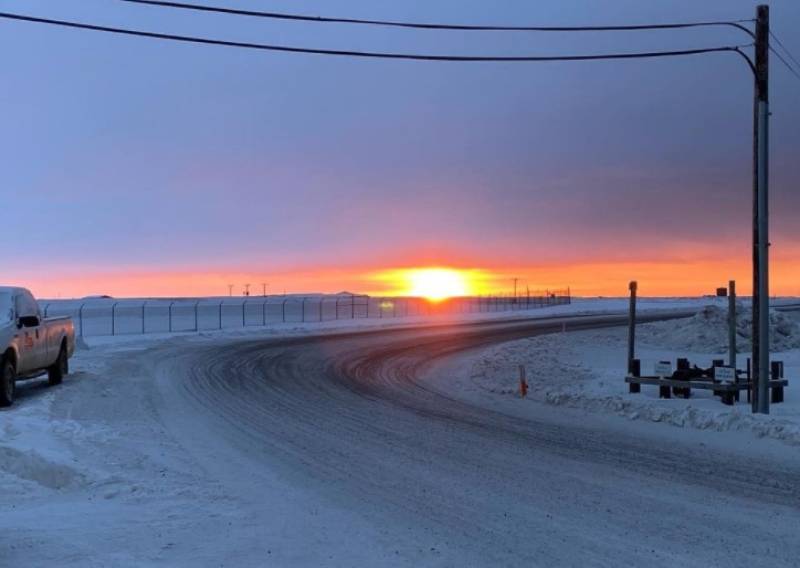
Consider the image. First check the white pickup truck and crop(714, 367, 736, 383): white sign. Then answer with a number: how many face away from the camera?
0

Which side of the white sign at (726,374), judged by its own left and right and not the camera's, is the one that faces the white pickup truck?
right

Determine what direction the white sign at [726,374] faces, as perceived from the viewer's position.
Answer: facing the viewer

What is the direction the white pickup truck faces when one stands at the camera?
facing the viewer and to the left of the viewer
